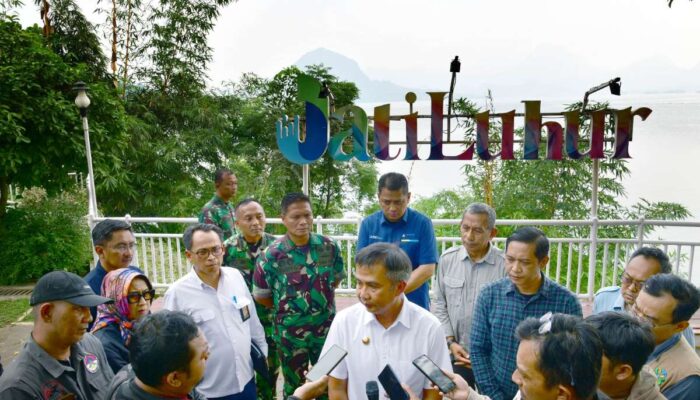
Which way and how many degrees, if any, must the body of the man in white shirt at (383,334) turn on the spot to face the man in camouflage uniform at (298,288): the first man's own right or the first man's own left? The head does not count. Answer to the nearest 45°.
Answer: approximately 135° to the first man's own right

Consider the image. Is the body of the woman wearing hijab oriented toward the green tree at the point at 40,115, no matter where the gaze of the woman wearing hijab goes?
no

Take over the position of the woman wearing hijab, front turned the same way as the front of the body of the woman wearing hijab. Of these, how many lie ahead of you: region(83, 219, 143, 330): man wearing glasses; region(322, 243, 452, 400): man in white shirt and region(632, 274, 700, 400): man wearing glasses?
2

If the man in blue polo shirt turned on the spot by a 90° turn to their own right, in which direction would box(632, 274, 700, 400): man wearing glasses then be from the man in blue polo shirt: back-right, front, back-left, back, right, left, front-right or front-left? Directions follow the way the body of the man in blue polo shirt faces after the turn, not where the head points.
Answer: back-left

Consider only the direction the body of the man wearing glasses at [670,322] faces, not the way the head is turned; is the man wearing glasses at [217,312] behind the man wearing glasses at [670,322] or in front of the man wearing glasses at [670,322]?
in front

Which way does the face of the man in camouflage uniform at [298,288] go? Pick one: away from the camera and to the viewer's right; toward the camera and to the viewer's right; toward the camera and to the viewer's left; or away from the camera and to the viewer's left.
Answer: toward the camera and to the viewer's right

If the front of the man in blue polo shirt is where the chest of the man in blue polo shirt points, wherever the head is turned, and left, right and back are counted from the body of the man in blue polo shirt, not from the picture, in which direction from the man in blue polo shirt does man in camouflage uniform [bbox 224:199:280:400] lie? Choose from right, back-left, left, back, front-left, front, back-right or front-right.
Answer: right

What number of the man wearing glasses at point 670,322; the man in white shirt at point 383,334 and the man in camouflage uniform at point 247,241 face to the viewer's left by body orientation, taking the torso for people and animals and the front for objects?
1

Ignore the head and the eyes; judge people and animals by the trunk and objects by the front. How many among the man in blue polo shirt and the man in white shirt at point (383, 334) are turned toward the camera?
2

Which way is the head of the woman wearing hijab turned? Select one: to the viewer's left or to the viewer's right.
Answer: to the viewer's right

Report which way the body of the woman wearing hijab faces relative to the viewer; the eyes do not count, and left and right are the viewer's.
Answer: facing the viewer and to the right of the viewer

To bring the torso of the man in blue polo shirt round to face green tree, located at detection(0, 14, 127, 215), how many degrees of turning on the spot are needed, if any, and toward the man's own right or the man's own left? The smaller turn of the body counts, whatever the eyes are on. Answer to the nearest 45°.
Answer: approximately 135° to the man's own right

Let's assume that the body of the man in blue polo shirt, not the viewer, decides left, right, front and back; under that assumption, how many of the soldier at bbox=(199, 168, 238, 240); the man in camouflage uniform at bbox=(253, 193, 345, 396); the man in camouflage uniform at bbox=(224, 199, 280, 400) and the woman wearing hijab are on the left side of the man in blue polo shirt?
0

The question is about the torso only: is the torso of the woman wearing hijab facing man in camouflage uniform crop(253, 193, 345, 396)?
no

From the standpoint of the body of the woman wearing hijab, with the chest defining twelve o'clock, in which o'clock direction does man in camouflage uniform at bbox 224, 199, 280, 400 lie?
The man in camouflage uniform is roughly at 9 o'clock from the woman wearing hijab.

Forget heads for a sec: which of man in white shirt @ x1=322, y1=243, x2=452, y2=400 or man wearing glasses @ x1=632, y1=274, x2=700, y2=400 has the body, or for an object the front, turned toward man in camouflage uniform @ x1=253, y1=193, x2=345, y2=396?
the man wearing glasses

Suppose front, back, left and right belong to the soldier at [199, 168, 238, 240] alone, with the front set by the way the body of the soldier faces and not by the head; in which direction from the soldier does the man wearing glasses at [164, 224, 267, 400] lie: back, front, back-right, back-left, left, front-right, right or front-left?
front-right
